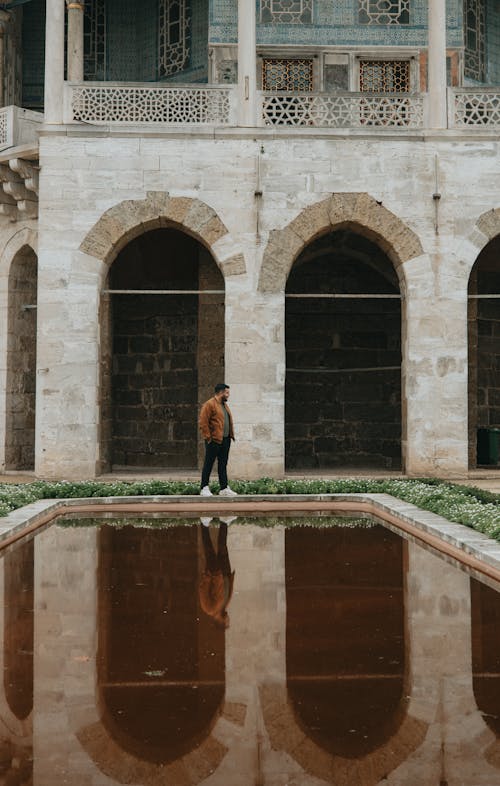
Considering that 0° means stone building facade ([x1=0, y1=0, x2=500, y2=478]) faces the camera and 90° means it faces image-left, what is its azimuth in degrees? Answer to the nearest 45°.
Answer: approximately 0°

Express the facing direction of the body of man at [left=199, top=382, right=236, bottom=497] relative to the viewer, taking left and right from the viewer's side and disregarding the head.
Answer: facing the viewer and to the right of the viewer

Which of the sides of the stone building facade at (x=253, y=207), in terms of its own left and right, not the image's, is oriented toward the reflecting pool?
front

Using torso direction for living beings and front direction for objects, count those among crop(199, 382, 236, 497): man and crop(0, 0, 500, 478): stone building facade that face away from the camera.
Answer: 0
